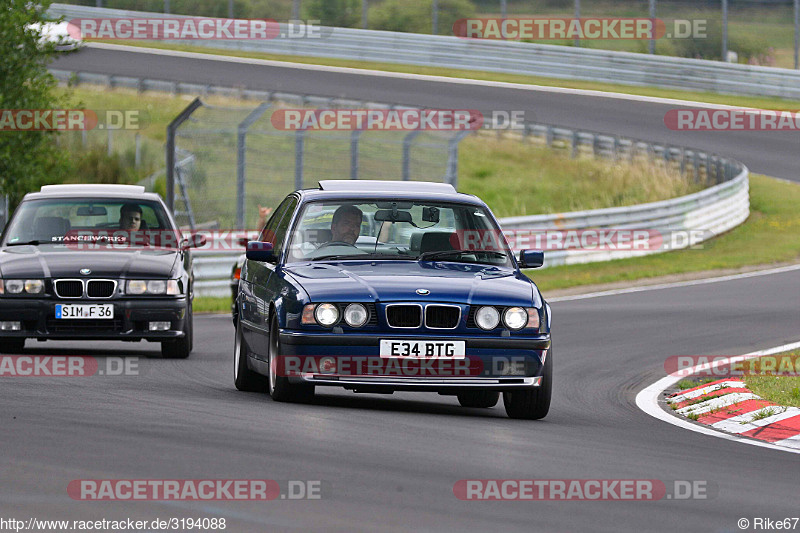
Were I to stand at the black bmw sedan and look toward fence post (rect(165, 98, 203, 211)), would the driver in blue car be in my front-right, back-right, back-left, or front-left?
back-right

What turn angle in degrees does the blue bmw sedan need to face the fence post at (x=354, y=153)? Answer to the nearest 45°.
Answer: approximately 180°

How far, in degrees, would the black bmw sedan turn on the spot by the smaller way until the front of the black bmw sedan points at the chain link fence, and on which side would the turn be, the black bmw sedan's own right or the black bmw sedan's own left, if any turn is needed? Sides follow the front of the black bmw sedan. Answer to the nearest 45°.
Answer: approximately 180°

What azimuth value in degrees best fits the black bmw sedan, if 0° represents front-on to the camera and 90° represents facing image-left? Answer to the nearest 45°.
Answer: approximately 0°

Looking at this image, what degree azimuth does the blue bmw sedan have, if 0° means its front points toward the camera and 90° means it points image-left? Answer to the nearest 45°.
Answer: approximately 0°

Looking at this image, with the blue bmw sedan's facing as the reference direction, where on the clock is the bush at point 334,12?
The bush is roughly at 6 o'clock from the blue bmw sedan.

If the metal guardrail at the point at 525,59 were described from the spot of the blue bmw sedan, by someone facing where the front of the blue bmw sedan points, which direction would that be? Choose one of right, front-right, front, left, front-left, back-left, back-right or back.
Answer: back

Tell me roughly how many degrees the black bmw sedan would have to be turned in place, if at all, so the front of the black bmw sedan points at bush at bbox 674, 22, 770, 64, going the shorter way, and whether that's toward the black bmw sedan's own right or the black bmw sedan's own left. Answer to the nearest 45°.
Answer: approximately 135° to the black bmw sedan's own left

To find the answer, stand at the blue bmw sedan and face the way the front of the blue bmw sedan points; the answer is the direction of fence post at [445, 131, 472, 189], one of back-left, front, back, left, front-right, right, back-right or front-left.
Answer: back

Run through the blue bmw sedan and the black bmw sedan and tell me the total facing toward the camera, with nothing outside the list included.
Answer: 2

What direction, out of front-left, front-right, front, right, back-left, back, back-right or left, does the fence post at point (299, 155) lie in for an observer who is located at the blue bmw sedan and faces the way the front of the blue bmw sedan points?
back

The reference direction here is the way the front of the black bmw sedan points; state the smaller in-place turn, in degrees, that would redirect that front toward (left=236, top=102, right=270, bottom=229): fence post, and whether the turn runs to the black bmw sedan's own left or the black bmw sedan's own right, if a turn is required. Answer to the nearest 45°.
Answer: approximately 180°
